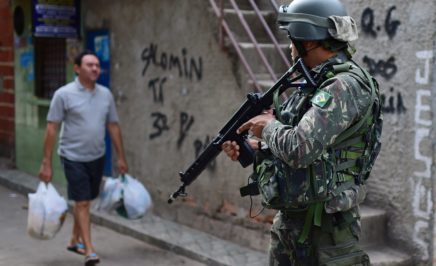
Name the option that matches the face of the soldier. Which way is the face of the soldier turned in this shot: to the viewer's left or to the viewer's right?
to the viewer's left

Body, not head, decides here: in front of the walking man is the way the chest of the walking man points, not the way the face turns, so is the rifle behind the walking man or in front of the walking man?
in front

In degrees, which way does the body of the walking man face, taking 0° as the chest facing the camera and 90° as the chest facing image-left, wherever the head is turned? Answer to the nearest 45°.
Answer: approximately 315°

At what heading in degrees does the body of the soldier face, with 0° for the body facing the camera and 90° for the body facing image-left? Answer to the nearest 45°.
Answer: approximately 90°

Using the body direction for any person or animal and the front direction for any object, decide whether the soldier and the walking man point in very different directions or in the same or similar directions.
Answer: very different directions

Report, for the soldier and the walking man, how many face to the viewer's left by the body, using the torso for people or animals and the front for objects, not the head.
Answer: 1

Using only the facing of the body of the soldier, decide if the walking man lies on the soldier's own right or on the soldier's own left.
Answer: on the soldier's own right

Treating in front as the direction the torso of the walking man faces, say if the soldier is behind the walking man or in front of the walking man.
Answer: in front
